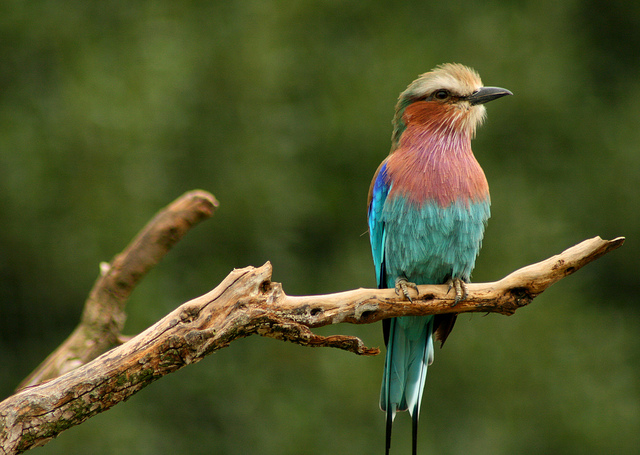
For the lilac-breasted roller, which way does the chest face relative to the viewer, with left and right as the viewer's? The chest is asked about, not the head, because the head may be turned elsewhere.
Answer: facing the viewer and to the right of the viewer
